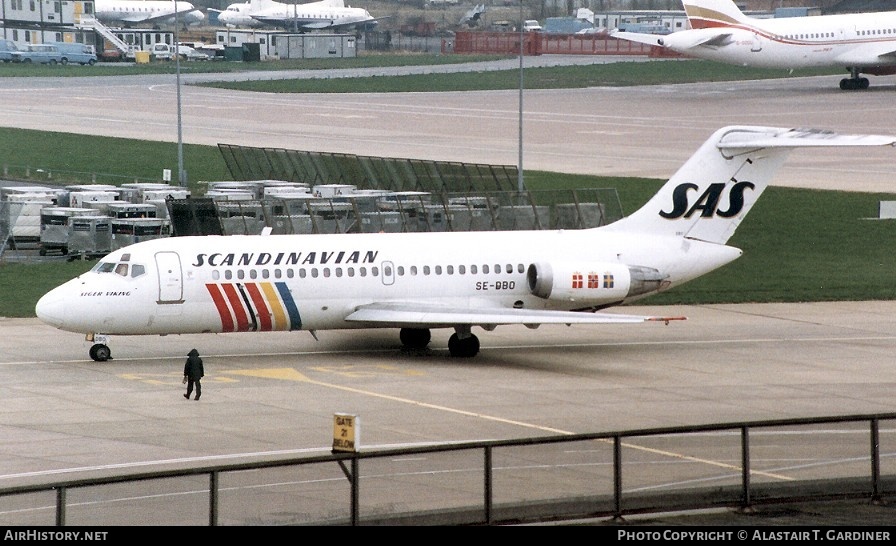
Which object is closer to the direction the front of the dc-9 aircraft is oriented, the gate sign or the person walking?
the person walking

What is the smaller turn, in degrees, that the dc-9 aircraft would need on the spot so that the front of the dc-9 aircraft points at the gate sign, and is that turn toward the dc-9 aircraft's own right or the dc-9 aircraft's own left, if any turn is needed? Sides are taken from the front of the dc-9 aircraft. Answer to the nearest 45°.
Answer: approximately 45° to the dc-9 aircraft's own left

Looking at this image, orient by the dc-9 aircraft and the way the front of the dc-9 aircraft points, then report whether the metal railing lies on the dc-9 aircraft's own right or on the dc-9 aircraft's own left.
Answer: on the dc-9 aircraft's own left

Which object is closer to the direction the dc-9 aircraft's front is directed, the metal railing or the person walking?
the person walking

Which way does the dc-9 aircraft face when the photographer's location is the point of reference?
facing the viewer and to the left of the viewer

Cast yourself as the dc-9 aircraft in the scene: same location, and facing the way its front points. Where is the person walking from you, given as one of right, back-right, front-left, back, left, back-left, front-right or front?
front
